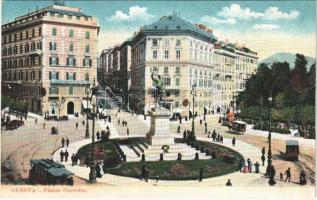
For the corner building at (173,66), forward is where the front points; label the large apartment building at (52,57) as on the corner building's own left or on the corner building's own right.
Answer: on the corner building's own right

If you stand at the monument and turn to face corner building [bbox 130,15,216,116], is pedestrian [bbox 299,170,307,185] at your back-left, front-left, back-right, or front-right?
back-right

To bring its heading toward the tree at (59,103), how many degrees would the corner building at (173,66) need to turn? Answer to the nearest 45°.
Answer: approximately 45° to its right

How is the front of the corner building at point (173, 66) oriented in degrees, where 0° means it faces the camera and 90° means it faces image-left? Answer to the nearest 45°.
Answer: approximately 0°

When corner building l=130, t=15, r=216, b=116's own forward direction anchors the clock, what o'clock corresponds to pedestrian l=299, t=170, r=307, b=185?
The pedestrian is roughly at 11 o'clock from the corner building.

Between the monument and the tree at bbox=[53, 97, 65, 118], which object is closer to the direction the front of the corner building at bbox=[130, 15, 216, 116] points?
the monument

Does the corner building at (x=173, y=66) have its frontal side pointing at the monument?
yes
